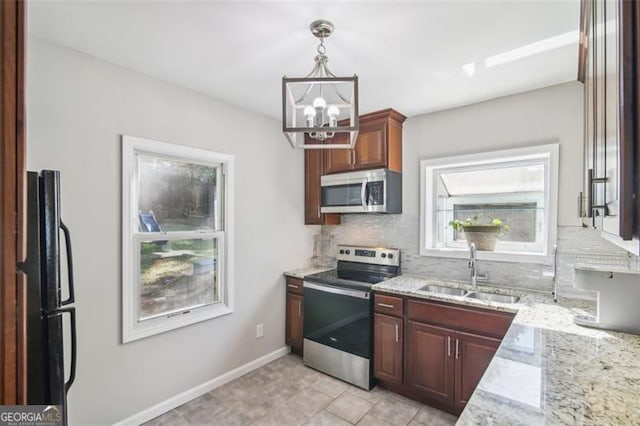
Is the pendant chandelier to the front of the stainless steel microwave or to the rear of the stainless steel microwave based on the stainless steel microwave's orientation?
to the front

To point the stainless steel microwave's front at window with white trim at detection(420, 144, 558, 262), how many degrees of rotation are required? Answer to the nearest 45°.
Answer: approximately 135° to its left

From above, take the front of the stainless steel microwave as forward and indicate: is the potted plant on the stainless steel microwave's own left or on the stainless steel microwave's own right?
on the stainless steel microwave's own left

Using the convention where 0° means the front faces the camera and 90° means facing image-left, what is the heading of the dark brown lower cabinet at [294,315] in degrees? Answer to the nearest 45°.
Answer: approximately 45°

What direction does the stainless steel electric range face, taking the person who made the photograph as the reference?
facing the viewer and to the left of the viewer

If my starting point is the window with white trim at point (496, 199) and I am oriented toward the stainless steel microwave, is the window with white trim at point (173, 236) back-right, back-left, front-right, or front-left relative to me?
front-left

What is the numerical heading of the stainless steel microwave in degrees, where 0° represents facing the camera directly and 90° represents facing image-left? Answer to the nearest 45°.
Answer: approximately 45°

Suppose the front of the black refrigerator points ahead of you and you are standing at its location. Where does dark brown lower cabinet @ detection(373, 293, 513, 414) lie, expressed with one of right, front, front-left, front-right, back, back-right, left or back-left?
front

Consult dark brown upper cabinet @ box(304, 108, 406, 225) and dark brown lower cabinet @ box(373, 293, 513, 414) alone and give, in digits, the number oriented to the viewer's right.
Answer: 0

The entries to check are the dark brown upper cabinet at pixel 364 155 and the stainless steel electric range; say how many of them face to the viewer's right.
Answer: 0

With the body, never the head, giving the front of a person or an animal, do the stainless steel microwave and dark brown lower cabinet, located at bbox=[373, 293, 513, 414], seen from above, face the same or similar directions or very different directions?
same or similar directions

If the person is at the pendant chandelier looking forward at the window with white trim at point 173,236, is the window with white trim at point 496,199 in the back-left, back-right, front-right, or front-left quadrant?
back-right

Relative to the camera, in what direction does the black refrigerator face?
facing to the right of the viewer
